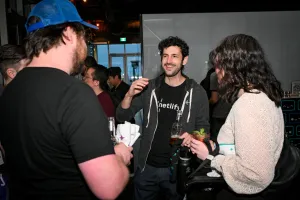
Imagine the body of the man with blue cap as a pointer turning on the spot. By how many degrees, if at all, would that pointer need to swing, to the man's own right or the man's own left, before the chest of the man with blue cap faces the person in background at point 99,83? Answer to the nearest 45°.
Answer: approximately 45° to the man's own left

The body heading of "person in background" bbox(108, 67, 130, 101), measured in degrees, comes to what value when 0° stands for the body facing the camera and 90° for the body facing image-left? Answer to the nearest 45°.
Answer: approximately 45°

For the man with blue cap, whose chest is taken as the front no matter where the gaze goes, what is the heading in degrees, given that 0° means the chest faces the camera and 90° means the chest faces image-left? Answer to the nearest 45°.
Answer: approximately 225°

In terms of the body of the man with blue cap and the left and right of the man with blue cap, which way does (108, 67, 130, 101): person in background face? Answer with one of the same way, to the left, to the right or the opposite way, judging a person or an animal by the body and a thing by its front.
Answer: the opposite way

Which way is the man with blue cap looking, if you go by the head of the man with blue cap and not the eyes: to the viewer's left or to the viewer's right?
to the viewer's right

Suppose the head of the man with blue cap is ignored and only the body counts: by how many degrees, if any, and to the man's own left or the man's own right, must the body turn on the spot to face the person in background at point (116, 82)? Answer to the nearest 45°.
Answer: approximately 45° to the man's own left

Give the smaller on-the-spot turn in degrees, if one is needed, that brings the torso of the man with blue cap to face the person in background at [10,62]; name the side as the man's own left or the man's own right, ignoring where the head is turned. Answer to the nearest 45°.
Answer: approximately 45° to the man's own left
